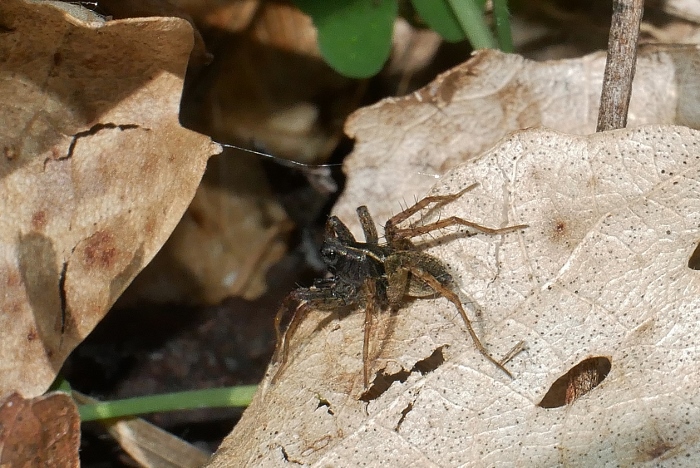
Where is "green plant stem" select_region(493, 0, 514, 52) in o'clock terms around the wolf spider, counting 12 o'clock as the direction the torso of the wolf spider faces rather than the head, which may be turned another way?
The green plant stem is roughly at 3 o'clock from the wolf spider.

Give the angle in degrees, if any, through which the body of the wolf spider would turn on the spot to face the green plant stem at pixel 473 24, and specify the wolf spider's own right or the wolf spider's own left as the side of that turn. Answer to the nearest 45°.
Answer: approximately 90° to the wolf spider's own right

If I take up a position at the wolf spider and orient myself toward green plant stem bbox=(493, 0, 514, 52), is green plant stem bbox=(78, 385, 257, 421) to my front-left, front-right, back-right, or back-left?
back-left

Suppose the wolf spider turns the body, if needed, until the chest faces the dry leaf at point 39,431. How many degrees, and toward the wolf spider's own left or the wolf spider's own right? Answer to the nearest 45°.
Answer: approximately 45° to the wolf spider's own left

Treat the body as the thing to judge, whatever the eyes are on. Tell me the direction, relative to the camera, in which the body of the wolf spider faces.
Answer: to the viewer's left

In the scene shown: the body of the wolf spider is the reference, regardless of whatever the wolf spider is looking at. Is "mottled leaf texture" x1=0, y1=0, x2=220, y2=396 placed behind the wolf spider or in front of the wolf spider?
in front

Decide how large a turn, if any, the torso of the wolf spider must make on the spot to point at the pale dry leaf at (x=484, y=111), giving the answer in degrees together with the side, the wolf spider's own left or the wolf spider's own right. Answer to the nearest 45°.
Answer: approximately 90° to the wolf spider's own right

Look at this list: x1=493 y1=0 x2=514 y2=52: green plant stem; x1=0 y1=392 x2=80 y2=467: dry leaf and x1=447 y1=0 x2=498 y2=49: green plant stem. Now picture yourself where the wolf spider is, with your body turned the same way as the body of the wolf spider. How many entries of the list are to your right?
2

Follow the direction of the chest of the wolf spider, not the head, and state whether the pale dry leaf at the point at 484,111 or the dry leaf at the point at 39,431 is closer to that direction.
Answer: the dry leaf
